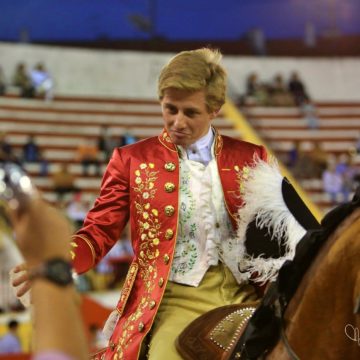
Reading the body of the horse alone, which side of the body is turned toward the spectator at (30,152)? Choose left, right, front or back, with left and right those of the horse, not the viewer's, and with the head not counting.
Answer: back

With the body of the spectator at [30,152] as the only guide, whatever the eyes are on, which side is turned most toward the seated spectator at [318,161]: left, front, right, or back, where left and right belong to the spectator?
left

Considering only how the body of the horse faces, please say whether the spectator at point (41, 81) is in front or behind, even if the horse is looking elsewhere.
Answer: behind

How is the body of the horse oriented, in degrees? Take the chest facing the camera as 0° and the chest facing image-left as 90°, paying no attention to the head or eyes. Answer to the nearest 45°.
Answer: approximately 315°

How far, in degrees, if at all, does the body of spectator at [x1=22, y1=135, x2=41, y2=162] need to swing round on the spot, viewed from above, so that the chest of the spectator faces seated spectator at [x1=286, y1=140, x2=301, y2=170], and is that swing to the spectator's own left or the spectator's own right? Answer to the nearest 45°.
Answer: approximately 90° to the spectator's own left

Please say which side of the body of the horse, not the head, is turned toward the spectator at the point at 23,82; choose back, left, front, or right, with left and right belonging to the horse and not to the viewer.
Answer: back

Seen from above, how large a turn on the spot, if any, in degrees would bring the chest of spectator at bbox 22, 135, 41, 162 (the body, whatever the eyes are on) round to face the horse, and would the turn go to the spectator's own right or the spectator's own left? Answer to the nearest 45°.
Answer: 0° — they already face it

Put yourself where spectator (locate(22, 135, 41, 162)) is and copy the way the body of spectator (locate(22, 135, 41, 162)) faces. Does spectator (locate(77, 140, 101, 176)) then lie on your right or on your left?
on your left

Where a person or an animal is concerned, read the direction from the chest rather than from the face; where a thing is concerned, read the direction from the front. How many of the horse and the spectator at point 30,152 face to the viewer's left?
0

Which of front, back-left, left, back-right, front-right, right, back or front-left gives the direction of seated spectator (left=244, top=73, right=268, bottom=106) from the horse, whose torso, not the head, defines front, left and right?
back-left

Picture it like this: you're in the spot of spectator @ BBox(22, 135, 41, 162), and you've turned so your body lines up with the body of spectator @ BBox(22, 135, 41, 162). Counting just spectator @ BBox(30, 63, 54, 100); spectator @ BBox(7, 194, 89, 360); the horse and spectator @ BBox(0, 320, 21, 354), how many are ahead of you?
3

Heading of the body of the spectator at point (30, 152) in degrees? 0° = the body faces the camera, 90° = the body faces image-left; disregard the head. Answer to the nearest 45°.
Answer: approximately 0°

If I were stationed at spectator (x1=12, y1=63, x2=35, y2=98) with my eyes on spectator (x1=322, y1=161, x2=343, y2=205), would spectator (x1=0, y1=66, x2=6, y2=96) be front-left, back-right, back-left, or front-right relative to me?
back-right

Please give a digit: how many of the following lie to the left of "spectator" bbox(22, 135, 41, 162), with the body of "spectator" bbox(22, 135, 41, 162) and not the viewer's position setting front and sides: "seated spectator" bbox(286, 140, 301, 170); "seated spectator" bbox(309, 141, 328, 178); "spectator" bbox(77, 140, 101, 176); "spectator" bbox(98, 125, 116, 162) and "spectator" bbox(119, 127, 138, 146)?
5

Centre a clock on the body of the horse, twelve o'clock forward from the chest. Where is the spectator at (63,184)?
The spectator is roughly at 7 o'clock from the horse.
